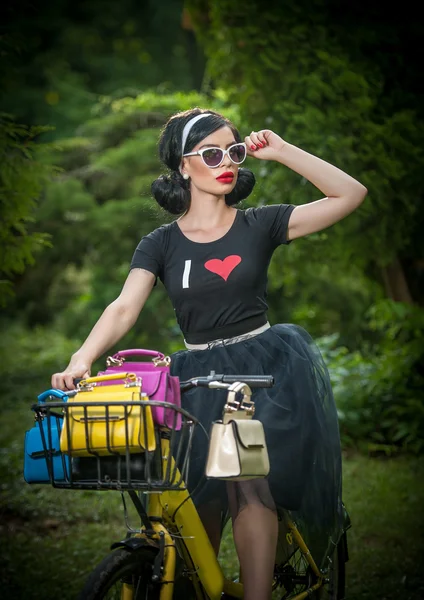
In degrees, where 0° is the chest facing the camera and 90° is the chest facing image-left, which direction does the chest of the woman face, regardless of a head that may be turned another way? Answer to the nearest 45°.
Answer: approximately 0°

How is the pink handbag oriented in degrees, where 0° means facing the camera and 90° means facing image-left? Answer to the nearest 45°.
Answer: approximately 0°

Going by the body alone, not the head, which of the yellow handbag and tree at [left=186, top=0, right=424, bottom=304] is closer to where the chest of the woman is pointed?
the yellow handbag

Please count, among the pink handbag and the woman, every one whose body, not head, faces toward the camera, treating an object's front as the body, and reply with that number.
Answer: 2

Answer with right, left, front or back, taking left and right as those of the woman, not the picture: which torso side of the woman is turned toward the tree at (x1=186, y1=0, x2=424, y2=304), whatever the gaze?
back

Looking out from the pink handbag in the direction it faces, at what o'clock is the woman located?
The woman is roughly at 7 o'clock from the pink handbag.

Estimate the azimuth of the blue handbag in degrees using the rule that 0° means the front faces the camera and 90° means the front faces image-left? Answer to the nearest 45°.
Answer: approximately 45°

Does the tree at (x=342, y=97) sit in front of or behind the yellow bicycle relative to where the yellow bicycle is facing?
behind
